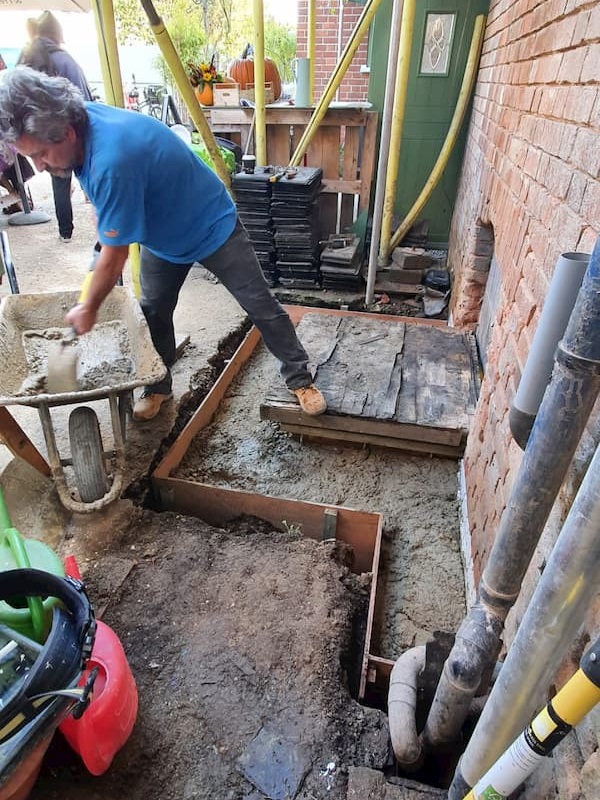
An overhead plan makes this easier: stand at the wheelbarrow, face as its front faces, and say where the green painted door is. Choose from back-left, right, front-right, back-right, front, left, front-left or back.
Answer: back-left

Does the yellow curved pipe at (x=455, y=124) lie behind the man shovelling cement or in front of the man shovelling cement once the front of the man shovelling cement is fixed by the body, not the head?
behind

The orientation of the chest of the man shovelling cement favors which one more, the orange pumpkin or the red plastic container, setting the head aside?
the red plastic container

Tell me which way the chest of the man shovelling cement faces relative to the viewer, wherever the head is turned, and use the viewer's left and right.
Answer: facing the viewer and to the left of the viewer

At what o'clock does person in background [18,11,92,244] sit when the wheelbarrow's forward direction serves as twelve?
The person in background is roughly at 6 o'clock from the wheelbarrow.

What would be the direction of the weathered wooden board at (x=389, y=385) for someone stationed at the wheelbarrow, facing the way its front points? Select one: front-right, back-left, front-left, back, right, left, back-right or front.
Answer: left

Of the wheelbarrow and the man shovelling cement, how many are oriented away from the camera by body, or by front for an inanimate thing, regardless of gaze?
0

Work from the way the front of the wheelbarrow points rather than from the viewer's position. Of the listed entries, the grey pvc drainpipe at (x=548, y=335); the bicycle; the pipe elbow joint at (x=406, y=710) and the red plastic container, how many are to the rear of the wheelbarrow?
1

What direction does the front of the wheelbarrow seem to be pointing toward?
toward the camera
